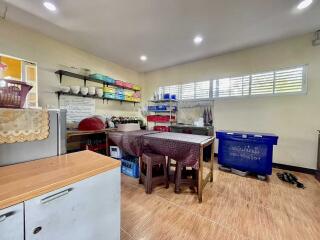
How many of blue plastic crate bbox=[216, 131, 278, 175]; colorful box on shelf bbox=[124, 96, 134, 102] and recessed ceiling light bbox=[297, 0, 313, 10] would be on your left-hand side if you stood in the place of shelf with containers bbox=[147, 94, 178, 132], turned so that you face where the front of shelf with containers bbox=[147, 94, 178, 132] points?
2

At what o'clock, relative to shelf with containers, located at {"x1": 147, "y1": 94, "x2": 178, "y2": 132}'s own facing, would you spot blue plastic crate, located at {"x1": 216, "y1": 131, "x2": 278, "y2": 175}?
The blue plastic crate is roughly at 9 o'clock from the shelf with containers.

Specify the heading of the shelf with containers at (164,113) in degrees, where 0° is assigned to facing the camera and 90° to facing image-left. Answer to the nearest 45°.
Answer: approximately 45°
